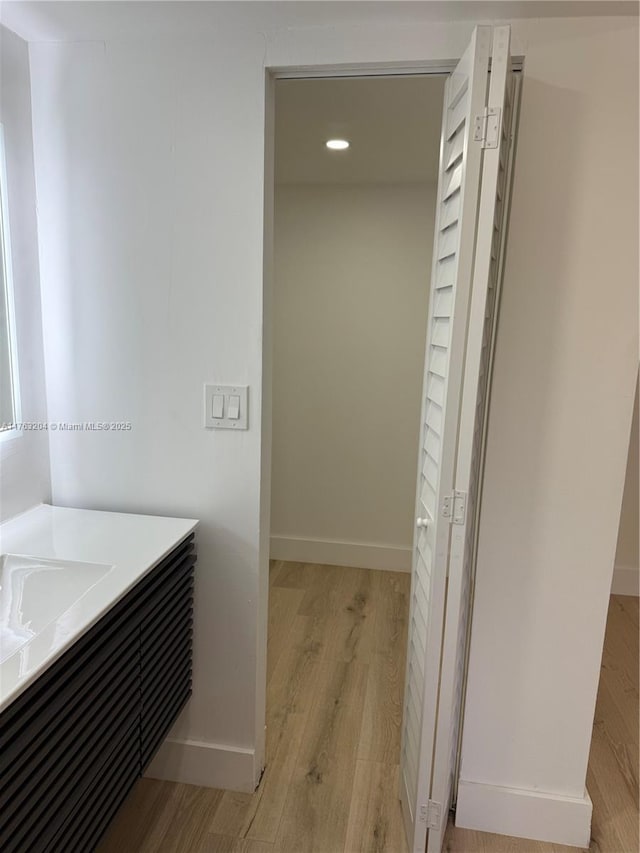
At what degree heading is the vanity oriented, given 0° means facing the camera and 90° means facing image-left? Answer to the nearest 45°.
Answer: approximately 315°

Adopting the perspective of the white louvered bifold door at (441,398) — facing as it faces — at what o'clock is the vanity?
The vanity is roughly at 11 o'clock from the white louvered bifold door.

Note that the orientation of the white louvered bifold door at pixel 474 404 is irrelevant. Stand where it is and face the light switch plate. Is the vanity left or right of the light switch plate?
left

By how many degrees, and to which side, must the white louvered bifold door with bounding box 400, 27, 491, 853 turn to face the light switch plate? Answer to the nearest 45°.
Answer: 0° — it already faces it

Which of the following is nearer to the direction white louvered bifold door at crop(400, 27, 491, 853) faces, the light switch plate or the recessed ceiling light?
the light switch plate

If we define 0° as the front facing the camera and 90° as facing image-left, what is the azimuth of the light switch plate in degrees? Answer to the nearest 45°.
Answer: approximately 0°

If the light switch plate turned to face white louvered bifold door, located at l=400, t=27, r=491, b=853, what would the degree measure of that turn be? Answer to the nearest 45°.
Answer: approximately 45° to its left

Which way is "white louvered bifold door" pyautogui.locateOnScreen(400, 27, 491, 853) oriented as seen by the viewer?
to the viewer's left

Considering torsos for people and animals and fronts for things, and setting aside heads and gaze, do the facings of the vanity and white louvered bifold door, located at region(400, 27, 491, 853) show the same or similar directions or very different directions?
very different directions
